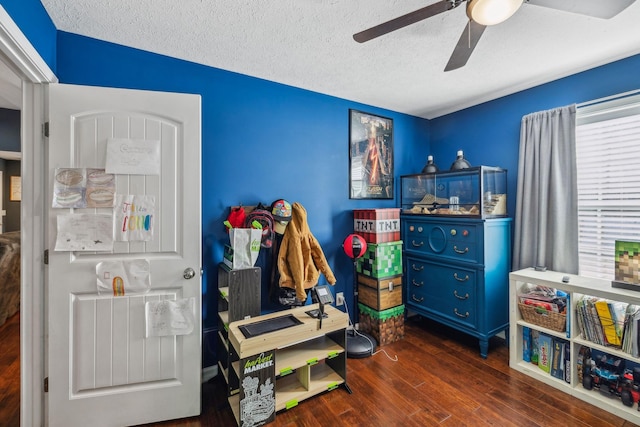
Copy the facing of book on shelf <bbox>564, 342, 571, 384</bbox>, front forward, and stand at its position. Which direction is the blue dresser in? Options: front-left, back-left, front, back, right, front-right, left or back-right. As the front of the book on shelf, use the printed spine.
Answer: front-right

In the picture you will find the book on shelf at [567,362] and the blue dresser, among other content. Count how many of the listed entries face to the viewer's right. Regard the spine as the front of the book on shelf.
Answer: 0

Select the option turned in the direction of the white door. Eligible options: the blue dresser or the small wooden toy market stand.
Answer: the blue dresser

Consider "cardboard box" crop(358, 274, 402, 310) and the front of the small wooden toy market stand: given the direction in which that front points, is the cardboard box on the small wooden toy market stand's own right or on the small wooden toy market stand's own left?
on the small wooden toy market stand's own left

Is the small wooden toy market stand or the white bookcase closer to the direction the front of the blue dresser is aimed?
the small wooden toy market stand

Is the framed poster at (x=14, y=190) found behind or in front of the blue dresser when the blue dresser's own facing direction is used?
in front

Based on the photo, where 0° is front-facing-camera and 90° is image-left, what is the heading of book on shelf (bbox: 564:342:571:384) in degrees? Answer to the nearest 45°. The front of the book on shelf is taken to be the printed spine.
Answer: approximately 45°

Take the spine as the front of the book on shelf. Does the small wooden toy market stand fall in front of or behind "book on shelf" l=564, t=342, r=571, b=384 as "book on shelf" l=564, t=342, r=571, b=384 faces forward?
in front
